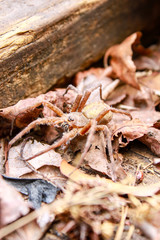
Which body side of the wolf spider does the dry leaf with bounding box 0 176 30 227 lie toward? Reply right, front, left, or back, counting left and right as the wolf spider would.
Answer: front

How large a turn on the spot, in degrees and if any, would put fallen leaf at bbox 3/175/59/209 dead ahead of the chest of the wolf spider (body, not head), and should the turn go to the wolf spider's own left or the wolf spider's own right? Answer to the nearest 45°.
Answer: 0° — it already faces it

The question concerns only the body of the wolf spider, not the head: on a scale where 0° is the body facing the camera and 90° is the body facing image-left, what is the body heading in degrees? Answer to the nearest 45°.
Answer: approximately 45°

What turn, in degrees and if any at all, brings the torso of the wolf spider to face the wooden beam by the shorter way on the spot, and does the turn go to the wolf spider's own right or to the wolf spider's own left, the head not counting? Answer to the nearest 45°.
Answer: approximately 135° to the wolf spider's own right

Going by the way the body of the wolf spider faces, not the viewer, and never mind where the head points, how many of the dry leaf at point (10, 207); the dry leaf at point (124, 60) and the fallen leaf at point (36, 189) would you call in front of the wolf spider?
2
